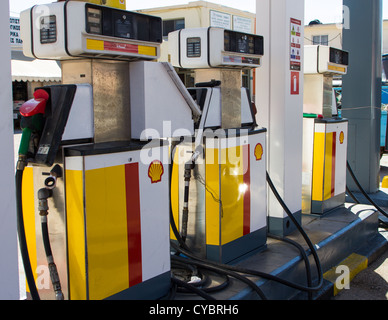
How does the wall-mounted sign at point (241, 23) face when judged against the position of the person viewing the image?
facing the viewer and to the right of the viewer

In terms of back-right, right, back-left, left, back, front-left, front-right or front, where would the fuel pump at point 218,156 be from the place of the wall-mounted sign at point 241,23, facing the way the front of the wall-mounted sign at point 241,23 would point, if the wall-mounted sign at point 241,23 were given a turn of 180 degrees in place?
back-left

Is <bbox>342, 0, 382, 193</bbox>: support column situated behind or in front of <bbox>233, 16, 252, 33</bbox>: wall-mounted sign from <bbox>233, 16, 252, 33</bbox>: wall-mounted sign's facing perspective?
in front

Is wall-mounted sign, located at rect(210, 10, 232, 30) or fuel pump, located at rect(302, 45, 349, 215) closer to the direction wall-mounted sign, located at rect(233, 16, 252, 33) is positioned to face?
the fuel pump

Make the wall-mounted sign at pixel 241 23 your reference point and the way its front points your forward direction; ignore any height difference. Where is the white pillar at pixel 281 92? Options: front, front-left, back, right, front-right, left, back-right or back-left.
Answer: front-right

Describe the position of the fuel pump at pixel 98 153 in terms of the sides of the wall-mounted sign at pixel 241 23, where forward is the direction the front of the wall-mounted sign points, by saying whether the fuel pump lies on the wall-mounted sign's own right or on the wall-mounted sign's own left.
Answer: on the wall-mounted sign's own right

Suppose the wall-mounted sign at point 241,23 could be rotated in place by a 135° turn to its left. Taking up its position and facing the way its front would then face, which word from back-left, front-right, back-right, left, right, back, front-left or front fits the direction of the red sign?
back

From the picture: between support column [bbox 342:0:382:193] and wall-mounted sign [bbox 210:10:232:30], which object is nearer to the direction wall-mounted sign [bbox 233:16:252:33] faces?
the support column
